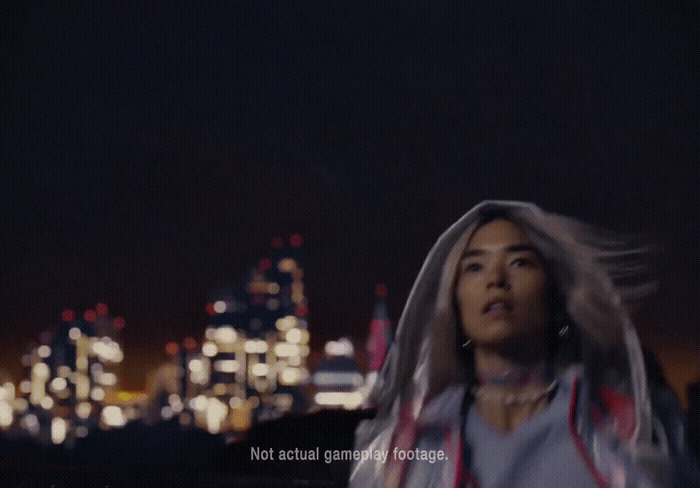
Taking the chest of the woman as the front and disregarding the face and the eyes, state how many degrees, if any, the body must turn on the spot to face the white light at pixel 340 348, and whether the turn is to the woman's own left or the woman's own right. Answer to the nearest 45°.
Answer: approximately 135° to the woman's own right

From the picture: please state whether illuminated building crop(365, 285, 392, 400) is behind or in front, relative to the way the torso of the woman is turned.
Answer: behind

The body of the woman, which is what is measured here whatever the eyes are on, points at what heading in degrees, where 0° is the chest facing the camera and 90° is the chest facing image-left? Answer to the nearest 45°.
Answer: approximately 0°

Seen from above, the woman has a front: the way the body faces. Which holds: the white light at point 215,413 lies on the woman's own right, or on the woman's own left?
on the woman's own right

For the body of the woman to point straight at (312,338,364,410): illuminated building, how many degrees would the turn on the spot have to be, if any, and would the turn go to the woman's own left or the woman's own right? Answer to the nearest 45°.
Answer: approximately 135° to the woman's own right

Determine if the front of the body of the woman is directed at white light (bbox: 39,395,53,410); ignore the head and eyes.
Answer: no

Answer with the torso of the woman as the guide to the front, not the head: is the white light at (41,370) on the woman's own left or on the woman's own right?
on the woman's own right

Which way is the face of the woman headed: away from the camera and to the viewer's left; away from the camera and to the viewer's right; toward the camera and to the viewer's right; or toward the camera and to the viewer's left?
toward the camera and to the viewer's left

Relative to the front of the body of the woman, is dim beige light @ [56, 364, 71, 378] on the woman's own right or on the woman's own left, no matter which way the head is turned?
on the woman's own right
